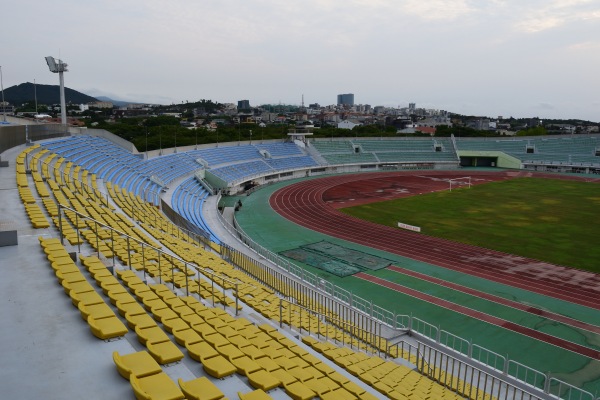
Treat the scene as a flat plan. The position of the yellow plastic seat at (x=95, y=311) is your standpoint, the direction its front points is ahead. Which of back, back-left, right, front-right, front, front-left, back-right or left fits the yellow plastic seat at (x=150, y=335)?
front-right

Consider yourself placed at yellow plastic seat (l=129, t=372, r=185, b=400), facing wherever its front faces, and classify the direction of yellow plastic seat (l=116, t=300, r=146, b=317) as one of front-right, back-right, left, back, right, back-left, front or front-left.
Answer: left

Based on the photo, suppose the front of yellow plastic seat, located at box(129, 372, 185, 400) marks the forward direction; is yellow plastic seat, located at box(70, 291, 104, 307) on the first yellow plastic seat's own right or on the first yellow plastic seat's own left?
on the first yellow plastic seat's own left

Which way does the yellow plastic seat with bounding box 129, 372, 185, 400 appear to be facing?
to the viewer's right

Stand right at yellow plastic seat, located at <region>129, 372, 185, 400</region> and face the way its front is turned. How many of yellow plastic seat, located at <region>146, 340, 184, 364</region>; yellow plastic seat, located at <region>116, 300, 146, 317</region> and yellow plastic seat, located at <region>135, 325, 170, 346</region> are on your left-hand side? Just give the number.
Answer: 3

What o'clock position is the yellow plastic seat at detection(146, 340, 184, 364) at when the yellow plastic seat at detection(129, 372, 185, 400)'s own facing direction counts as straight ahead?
the yellow plastic seat at detection(146, 340, 184, 364) is roughly at 9 o'clock from the yellow plastic seat at detection(129, 372, 185, 400).

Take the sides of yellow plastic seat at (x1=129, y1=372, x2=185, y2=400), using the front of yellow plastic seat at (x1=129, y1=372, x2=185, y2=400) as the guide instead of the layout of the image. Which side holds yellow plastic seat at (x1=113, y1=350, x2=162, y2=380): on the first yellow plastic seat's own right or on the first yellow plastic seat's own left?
on the first yellow plastic seat's own left

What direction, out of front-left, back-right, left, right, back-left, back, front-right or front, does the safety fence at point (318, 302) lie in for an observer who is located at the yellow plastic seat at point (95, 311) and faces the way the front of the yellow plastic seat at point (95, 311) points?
front-left

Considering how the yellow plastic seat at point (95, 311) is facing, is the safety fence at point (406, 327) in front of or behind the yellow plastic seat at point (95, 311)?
in front

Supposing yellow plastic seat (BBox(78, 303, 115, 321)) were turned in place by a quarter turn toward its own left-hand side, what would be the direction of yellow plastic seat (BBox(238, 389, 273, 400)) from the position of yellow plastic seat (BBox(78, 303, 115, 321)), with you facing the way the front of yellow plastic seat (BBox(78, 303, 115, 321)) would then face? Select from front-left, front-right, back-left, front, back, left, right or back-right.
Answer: back-right

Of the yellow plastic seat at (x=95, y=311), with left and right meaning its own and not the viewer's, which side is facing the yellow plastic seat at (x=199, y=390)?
right

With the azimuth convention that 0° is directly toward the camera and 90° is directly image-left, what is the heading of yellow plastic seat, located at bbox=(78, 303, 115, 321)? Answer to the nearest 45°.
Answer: approximately 270°

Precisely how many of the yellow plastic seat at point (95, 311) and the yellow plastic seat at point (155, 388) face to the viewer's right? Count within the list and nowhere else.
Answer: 2

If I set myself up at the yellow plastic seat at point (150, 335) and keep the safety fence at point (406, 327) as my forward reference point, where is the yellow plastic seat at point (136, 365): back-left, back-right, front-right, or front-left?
back-right

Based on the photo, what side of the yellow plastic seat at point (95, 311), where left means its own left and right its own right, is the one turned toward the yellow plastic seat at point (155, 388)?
right
